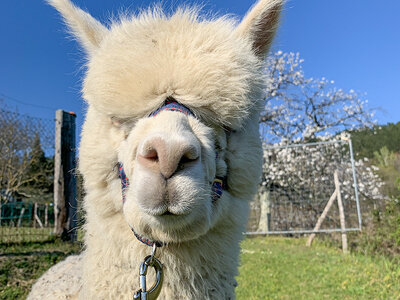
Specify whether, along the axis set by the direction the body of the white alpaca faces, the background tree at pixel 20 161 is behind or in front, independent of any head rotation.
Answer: behind

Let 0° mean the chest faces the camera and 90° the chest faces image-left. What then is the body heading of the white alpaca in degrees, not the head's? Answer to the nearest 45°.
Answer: approximately 0°

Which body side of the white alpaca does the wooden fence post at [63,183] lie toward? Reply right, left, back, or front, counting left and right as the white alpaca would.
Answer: back

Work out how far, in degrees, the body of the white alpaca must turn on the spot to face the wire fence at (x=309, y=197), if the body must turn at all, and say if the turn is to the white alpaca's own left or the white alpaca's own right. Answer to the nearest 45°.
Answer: approximately 135° to the white alpaca's own left
